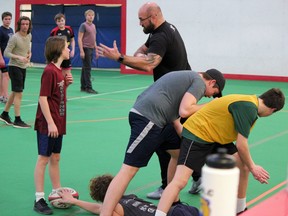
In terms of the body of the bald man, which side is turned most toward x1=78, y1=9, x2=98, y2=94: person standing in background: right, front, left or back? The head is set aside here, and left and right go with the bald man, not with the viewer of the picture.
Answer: right

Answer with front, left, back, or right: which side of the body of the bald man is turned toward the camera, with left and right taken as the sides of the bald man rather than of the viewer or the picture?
left

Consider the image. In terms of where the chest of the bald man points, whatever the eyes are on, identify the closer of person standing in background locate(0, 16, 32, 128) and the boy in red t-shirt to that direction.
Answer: the boy in red t-shirt

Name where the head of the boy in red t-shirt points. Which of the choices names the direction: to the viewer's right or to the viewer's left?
to the viewer's right

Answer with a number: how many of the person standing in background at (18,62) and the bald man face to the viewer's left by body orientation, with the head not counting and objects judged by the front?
1

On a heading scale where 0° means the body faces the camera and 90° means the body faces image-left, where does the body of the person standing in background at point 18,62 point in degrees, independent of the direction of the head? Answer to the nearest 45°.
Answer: approximately 315°

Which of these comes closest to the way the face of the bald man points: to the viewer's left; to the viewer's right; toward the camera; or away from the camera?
to the viewer's left

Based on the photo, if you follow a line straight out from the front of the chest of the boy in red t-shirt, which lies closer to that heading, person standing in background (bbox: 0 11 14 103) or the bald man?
the bald man

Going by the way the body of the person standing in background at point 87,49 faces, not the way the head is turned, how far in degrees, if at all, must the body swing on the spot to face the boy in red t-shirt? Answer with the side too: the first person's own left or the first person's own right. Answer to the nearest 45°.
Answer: approximately 45° to the first person's own right
